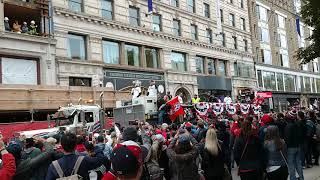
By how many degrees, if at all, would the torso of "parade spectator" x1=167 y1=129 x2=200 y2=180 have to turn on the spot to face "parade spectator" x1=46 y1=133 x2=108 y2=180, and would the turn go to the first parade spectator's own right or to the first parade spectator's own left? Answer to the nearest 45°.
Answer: approximately 135° to the first parade spectator's own left

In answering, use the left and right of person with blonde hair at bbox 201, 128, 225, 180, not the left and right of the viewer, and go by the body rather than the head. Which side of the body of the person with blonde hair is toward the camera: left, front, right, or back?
back

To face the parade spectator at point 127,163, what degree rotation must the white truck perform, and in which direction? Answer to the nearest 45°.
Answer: approximately 45° to its left

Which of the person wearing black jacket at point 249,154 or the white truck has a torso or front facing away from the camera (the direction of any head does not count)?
the person wearing black jacket

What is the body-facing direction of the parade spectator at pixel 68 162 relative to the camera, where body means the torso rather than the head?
away from the camera

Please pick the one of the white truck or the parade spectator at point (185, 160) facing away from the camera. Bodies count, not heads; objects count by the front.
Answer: the parade spectator

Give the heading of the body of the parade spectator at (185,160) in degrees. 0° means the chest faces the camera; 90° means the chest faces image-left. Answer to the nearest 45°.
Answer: approximately 180°

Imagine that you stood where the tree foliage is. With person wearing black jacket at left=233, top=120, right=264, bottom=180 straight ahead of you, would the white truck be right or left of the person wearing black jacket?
right

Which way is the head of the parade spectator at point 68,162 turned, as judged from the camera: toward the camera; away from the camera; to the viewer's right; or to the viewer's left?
away from the camera

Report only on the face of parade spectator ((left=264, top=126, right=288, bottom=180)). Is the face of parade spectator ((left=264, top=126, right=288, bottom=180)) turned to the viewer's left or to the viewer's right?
to the viewer's left

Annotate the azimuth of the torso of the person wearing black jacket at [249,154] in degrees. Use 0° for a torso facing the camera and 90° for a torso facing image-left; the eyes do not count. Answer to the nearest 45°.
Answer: approximately 180°

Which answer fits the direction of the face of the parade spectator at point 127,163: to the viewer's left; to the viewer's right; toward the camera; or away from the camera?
away from the camera

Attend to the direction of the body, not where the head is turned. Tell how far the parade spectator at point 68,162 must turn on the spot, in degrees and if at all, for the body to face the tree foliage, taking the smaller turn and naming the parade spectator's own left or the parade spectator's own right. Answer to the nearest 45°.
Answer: approximately 45° to the parade spectator's own right

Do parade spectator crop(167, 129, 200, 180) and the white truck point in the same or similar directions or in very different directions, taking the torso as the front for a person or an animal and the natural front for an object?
very different directions
